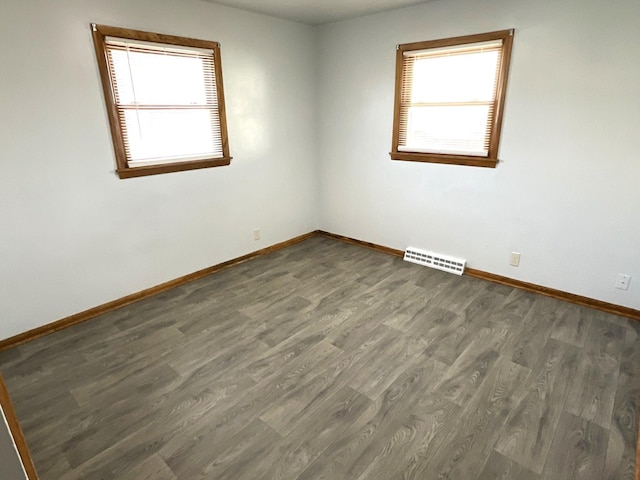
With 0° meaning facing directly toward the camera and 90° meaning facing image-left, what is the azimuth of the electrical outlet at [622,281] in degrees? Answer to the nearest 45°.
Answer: approximately 45°

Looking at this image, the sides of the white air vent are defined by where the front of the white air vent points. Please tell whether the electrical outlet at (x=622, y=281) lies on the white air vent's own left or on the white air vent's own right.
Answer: on the white air vent's own left

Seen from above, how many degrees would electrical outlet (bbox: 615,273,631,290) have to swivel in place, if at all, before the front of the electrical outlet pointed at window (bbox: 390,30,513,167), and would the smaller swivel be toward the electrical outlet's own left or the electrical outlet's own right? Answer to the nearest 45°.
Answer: approximately 45° to the electrical outlet's own right

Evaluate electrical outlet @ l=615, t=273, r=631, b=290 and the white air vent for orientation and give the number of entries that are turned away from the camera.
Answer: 0

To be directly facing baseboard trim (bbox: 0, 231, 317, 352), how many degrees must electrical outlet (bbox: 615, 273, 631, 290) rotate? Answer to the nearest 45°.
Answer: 0° — it already faces it

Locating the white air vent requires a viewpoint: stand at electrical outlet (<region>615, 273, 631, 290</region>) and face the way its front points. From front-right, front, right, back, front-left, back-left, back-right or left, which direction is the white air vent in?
front-right

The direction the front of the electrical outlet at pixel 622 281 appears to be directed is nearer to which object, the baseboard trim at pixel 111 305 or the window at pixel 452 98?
the baseboard trim

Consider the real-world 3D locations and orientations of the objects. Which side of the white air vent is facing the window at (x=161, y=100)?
front

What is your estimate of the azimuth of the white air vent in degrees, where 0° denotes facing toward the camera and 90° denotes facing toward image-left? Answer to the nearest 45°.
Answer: approximately 45°
